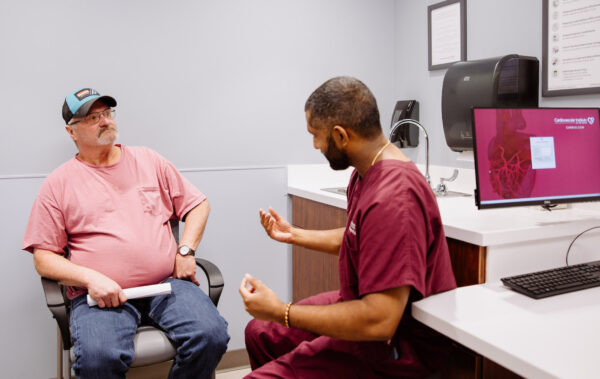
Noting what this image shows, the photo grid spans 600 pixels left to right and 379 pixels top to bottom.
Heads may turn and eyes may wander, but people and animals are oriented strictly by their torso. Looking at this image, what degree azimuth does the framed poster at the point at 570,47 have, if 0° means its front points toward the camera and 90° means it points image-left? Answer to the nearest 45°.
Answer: approximately 45°

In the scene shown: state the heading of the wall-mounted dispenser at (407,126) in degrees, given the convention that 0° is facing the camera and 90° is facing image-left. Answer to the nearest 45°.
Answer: approximately 45°

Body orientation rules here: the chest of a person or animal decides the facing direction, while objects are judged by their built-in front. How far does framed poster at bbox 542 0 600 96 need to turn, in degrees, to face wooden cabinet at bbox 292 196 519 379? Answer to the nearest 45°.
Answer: approximately 45° to its right
